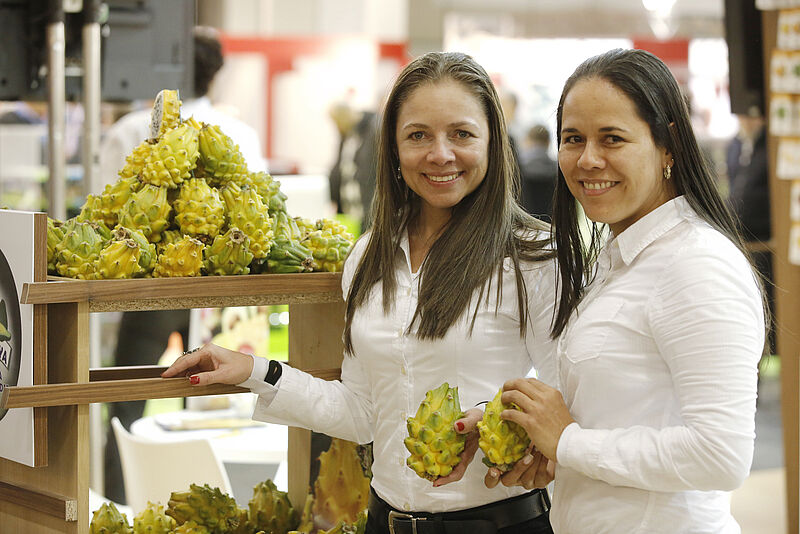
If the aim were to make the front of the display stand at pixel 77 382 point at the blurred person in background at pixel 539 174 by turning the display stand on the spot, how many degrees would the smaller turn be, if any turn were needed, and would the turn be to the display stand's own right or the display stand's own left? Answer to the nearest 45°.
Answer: approximately 135° to the display stand's own left

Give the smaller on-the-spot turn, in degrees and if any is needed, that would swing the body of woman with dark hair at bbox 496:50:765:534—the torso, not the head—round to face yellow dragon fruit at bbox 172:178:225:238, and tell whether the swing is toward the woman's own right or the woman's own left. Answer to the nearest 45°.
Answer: approximately 45° to the woman's own right

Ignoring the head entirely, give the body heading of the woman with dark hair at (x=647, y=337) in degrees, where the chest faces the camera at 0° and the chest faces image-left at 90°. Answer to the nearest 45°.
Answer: approximately 45°

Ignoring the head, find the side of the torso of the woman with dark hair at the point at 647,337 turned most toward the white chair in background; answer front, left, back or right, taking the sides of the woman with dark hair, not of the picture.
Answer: right

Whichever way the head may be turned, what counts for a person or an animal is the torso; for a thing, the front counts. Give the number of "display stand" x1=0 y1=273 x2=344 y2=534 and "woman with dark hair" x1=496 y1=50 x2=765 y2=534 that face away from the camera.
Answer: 0

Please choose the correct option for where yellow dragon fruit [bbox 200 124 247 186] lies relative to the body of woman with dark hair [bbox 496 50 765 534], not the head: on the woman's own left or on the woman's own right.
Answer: on the woman's own right

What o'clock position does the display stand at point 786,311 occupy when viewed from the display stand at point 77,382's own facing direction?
the display stand at point 786,311 is roughly at 8 o'clock from the display stand at point 77,382.

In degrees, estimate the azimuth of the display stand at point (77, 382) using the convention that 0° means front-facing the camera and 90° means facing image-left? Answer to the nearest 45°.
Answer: approximately 0°

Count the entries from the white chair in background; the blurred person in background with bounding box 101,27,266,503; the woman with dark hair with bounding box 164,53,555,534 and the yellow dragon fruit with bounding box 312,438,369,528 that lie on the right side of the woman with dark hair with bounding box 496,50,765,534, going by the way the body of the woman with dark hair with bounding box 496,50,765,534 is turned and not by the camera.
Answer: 4
